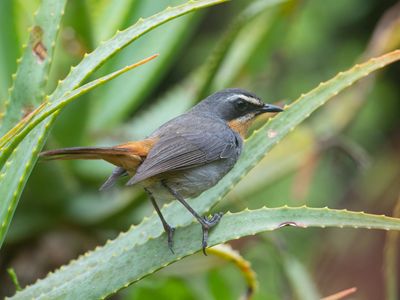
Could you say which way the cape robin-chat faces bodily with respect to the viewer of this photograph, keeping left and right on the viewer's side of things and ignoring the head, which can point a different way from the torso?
facing to the right of the viewer
